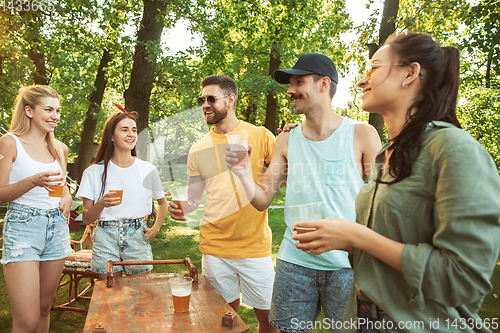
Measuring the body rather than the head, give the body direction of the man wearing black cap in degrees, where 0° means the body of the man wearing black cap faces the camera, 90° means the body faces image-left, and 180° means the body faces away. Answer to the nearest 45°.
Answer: approximately 45°

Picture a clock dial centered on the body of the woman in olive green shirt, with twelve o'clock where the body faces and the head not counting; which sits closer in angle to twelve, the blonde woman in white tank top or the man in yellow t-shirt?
the blonde woman in white tank top

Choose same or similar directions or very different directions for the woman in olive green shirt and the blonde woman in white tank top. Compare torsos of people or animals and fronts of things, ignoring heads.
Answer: very different directions

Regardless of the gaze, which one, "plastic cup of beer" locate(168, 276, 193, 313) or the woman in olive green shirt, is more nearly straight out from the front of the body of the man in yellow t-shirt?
the plastic cup of beer

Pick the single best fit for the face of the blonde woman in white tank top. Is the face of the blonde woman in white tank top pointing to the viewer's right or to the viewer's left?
to the viewer's right

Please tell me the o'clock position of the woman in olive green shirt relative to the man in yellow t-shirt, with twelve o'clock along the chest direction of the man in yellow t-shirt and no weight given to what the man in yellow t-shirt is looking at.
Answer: The woman in olive green shirt is roughly at 10 o'clock from the man in yellow t-shirt.

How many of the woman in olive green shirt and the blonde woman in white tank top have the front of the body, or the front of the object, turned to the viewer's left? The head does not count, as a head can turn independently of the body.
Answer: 1

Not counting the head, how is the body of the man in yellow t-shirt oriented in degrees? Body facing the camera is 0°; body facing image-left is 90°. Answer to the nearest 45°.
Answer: approximately 45°

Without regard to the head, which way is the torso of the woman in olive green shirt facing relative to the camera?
to the viewer's left

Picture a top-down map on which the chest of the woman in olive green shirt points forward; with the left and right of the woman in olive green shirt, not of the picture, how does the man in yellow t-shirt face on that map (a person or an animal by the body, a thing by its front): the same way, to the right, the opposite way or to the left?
to the left

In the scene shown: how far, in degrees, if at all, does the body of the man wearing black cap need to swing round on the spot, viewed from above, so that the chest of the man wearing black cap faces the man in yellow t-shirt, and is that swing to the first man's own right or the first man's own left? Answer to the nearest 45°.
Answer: approximately 90° to the first man's own right

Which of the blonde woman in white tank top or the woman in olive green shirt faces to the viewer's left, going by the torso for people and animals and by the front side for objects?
the woman in olive green shirt
